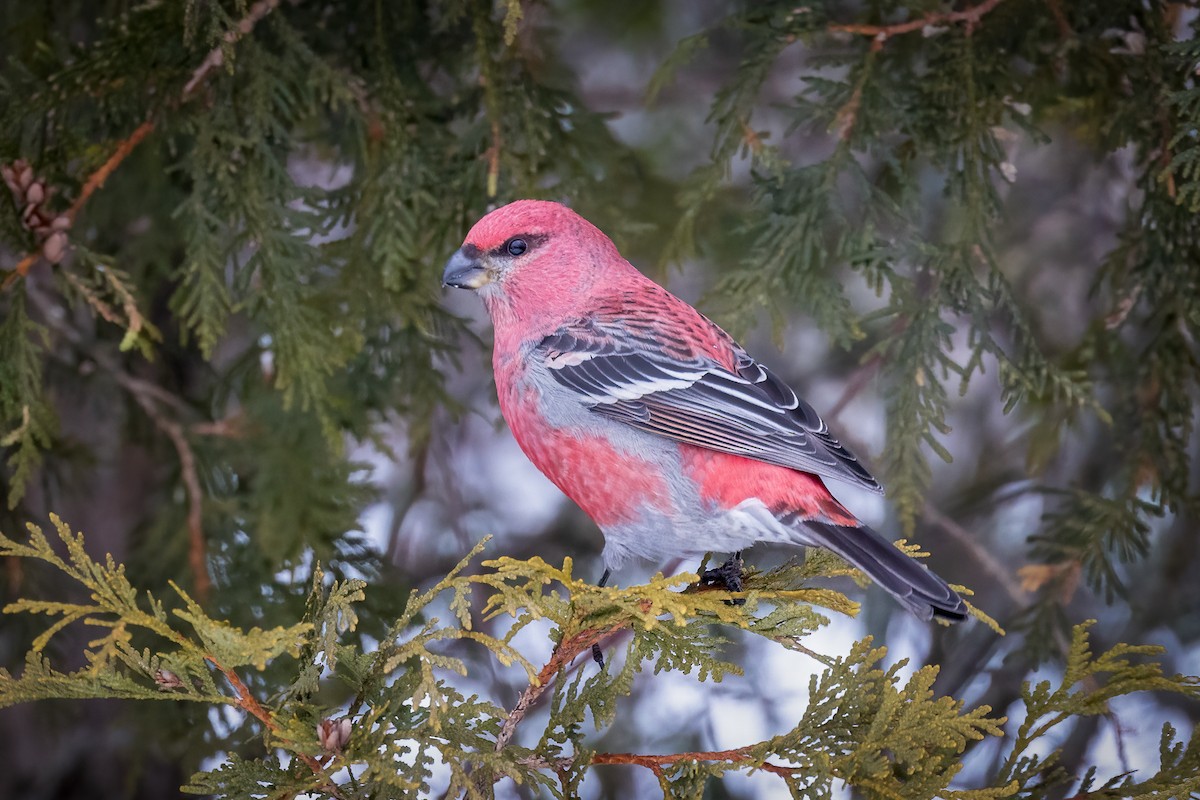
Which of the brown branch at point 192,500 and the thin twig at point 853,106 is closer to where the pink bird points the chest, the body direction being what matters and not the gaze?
the brown branch

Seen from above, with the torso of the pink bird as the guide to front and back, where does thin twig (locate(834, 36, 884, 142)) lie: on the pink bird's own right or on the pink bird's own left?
on the pink bird's own right

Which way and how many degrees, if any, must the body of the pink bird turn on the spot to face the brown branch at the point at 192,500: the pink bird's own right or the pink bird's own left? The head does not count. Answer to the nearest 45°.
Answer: approximately 45° to the pink bird's own right

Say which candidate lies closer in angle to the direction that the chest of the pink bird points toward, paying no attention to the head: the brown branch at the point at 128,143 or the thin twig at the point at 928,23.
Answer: the brown branch

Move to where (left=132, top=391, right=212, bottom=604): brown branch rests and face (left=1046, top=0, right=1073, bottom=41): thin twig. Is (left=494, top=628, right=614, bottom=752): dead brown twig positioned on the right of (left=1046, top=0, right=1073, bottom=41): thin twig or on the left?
right

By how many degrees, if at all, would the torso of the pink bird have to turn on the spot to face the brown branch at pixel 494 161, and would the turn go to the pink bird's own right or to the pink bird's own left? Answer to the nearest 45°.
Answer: approximately 45° to the pink bird's own right

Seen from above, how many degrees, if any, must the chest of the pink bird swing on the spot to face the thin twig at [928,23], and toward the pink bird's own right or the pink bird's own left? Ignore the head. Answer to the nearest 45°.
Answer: approximately 135° to the pink bird's own right

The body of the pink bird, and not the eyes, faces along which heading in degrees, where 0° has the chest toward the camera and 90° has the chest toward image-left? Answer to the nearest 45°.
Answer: approximately 90°

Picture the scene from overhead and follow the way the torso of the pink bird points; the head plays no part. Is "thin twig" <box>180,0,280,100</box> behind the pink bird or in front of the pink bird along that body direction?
in front
